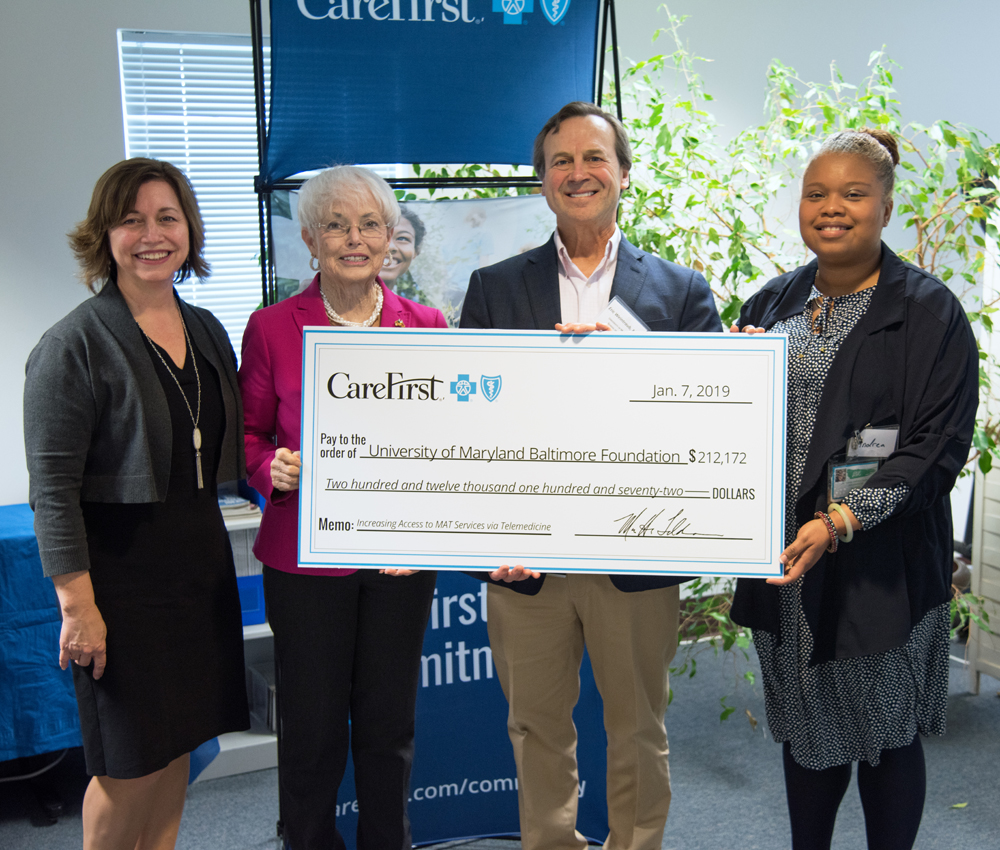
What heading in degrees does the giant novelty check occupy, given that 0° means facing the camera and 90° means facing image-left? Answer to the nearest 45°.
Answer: approximately 0°

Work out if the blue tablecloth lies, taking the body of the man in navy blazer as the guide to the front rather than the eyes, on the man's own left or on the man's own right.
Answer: on the man's own right

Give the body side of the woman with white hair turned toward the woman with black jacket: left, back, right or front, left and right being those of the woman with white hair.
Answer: left

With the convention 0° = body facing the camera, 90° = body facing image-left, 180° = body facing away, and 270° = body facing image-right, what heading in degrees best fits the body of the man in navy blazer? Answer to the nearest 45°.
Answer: approximately 0°
